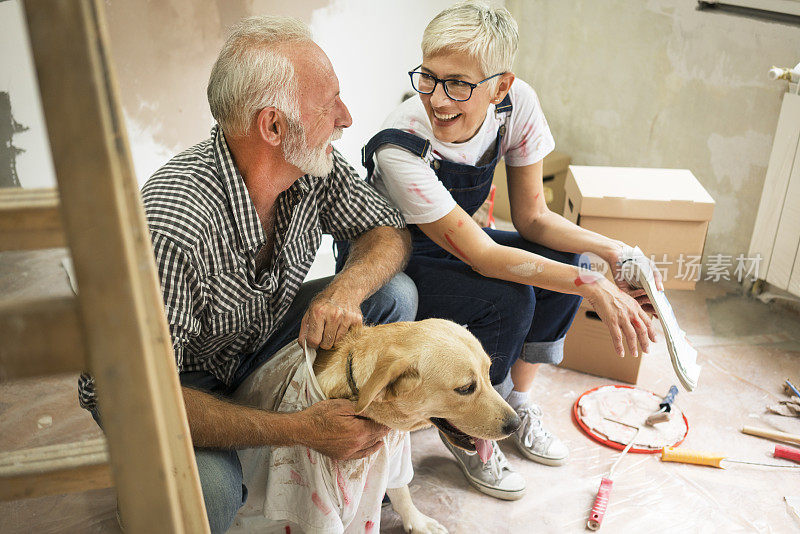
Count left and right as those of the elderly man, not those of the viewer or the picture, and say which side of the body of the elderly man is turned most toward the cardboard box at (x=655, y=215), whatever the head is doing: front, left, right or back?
left

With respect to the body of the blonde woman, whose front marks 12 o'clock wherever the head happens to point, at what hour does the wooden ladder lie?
The wooden ladder is roughly at 2 o'clock from the blonde woman.

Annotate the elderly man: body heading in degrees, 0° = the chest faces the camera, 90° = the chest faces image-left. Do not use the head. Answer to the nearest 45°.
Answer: approximately 315°

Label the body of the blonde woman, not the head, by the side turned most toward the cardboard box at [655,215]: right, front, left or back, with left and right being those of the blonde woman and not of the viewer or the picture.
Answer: left

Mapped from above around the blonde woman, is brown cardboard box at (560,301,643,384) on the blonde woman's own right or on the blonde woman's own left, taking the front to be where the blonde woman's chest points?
on the blonde woman's own left

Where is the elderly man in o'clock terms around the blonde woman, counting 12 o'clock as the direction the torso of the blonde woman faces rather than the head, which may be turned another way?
The elderly man is roughly at 3 o'clock from the blonde woman.

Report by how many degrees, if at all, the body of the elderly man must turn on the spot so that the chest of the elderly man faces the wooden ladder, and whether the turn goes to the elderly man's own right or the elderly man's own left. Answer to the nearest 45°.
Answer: approximately 45° to the elderly man's own right

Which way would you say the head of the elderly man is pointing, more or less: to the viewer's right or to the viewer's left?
to the viewer's right

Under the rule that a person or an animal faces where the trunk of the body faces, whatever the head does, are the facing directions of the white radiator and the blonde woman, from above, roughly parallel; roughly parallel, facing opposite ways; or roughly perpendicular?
roughly perpendicular
